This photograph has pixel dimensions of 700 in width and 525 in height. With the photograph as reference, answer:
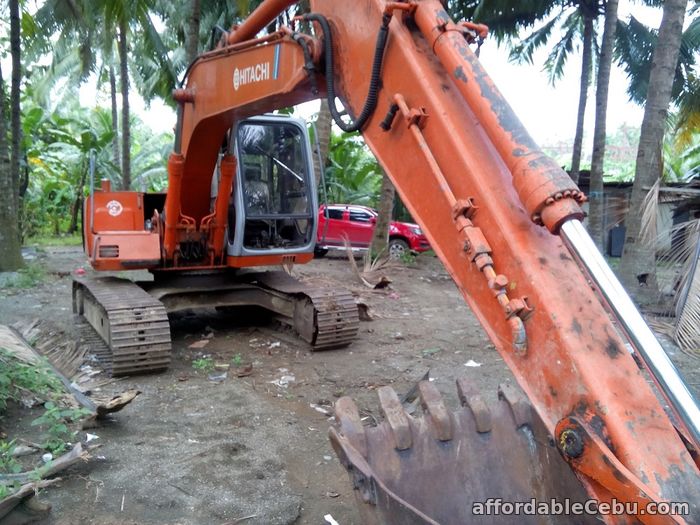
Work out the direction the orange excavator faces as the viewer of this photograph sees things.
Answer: facing the viewer and to the right of the viewer

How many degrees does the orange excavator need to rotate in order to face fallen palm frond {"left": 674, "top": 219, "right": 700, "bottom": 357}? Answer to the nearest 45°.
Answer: approximately 90° to its left

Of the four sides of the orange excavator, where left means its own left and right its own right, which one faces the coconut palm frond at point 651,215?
left

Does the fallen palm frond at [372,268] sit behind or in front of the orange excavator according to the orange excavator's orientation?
behind

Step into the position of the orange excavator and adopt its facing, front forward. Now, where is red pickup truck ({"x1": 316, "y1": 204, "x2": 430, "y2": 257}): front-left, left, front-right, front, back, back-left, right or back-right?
back-left

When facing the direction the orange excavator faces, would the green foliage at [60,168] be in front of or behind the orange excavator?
behind

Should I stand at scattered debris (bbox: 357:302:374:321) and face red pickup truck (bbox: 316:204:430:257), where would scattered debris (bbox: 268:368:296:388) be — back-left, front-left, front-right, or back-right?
back-left

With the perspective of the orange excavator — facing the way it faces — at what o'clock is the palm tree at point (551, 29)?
The palm tree is roughly at 8 o'clock from the orange excavator.

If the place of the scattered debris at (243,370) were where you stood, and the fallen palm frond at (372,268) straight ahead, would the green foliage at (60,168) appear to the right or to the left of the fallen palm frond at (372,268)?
left

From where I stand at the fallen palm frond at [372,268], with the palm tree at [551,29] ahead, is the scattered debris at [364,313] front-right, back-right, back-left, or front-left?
back-right

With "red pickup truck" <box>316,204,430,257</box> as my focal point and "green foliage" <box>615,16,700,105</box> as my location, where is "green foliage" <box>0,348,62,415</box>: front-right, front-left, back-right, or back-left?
front-left
